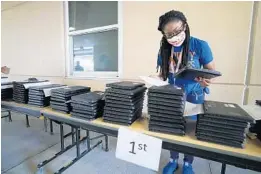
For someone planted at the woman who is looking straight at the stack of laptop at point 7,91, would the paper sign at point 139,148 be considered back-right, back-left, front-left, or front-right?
front-left

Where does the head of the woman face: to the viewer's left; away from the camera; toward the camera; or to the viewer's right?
toward the camera

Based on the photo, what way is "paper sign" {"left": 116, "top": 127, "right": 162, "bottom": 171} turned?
toward the camera

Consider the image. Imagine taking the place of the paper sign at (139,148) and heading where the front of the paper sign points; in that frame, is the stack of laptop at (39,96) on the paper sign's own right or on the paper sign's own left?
on the paper sign's own right

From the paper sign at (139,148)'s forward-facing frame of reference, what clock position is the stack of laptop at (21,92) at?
The stack of laptop is roughly at 4 o'clock from the paper sign.

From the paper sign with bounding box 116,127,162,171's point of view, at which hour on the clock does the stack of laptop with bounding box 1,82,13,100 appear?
The stack of laptop is roughly at 4 o'clock from the paper sign.
